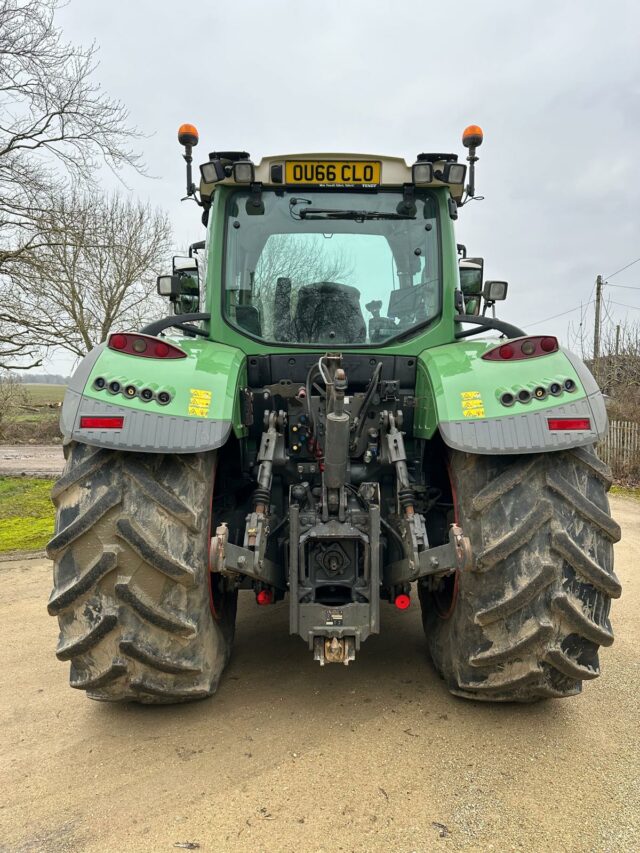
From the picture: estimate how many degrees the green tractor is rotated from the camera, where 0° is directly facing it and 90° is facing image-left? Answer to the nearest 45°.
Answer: approximately 180°

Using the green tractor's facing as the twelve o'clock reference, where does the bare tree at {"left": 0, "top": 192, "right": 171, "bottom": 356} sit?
The bare tree is roughly at 11 o'clock from the green tractor.

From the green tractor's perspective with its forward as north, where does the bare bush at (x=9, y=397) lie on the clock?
The bare bush is roughly at 11 o'clock from the green tractor.
